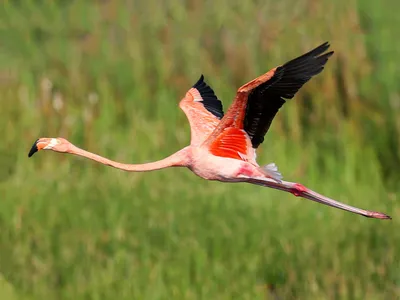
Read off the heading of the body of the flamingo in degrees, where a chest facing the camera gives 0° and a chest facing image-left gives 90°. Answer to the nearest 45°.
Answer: approximately 90°
